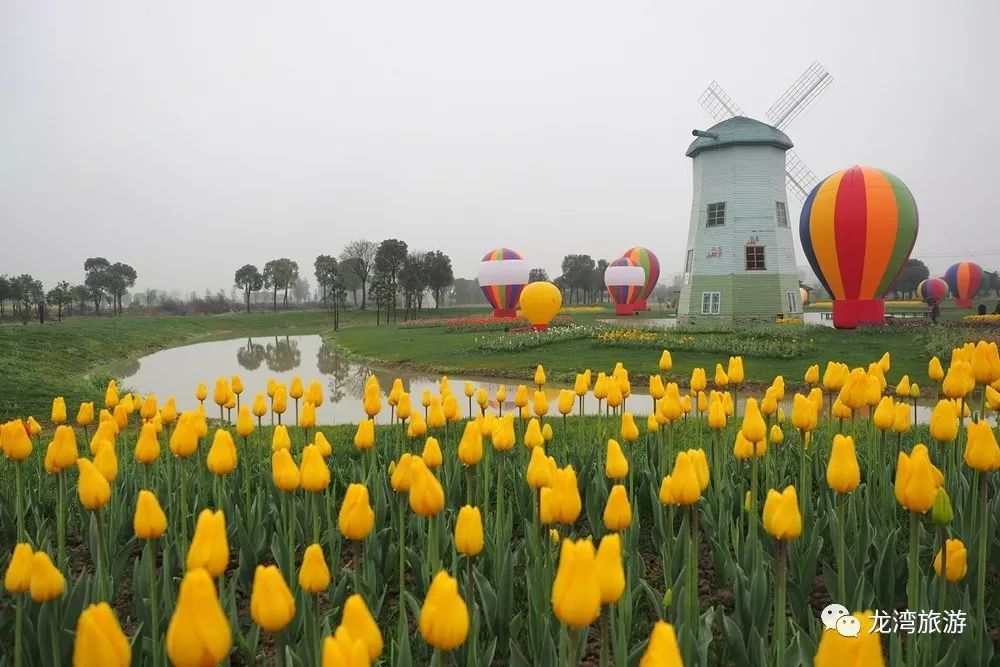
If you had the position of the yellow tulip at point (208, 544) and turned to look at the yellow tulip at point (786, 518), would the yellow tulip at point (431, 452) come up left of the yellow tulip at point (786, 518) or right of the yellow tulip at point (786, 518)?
left

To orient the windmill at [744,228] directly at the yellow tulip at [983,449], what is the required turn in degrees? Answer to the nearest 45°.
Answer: approximately 135° to its right

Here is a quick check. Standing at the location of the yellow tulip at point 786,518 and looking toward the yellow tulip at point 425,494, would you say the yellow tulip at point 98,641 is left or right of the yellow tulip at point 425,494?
left

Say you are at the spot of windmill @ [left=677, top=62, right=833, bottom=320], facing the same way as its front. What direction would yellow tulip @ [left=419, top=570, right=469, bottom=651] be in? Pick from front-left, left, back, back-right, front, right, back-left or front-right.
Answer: back-right

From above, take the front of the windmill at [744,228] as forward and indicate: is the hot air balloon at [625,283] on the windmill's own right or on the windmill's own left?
on the windmill's own left

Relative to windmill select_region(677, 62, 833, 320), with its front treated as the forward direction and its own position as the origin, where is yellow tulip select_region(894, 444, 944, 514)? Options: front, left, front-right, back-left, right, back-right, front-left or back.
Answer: back-right

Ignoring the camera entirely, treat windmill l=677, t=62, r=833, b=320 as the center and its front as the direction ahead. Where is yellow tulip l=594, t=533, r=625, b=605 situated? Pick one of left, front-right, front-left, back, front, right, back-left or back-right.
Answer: back-right

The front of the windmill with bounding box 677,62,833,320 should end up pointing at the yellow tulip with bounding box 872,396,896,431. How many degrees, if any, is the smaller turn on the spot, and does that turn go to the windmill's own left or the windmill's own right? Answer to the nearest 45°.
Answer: approximately 135° to the windmill's own right
